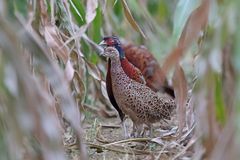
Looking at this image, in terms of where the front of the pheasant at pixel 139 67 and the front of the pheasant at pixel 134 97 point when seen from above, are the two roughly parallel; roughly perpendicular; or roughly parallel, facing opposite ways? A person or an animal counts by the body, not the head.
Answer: roughly parallel

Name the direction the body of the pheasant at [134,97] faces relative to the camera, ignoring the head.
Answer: to the viewer's left

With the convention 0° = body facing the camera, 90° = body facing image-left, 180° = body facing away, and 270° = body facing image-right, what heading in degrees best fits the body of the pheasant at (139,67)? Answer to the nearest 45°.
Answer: approximately 90°

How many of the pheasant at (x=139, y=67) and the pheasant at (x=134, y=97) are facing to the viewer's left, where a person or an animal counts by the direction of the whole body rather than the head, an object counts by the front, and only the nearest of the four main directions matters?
2
